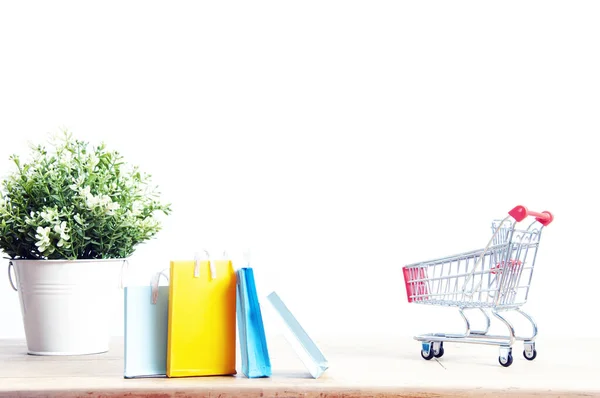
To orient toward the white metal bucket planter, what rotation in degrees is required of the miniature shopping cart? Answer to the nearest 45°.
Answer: approximately 45° to its left

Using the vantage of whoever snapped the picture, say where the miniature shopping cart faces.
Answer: facing away from the viewer and to the left of the viewer

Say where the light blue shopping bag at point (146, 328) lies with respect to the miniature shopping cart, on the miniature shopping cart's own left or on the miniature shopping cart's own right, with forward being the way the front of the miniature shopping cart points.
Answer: on the miniature shopping cart's own left
